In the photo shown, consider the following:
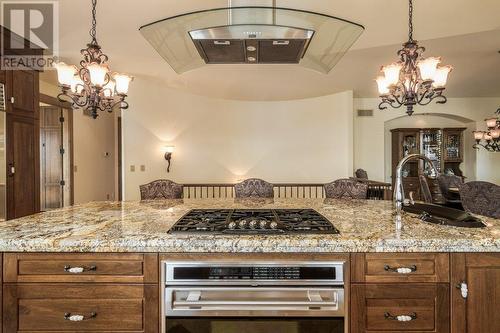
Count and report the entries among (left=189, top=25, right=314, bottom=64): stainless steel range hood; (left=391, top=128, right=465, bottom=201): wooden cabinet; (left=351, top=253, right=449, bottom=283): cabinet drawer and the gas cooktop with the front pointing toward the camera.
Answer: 4

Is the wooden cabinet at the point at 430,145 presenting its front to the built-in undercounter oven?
yes

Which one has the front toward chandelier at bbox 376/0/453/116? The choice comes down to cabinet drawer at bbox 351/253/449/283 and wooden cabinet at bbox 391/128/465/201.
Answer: the wooden cabinet

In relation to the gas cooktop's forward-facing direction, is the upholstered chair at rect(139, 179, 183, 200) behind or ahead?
behind

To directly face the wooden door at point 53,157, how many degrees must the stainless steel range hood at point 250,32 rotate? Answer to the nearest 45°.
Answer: approximately 135° to its right

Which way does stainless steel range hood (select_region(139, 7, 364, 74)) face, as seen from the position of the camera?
facing the viewer

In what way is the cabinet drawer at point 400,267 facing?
toward the camera

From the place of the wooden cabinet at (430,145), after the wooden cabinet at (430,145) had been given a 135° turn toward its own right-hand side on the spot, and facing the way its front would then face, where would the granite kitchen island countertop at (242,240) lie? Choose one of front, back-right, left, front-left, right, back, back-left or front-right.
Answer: back-left

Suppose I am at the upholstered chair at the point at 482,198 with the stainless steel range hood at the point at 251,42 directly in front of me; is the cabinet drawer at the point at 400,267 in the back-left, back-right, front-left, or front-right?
front-left

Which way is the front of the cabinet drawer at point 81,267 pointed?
toward the camera

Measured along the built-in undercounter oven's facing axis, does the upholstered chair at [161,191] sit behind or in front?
behind
